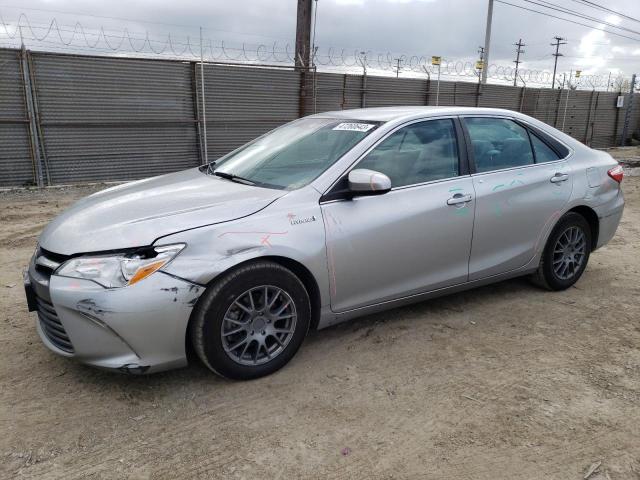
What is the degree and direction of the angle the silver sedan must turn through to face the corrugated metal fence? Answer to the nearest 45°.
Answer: approximately 90° to its right

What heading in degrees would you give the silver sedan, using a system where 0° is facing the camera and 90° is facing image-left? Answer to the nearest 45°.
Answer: approximately 45°

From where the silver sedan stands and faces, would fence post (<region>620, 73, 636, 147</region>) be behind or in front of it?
behind

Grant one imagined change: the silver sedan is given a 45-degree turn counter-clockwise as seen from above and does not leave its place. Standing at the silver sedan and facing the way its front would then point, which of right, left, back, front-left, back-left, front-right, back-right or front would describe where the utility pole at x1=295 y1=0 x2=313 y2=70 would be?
back
